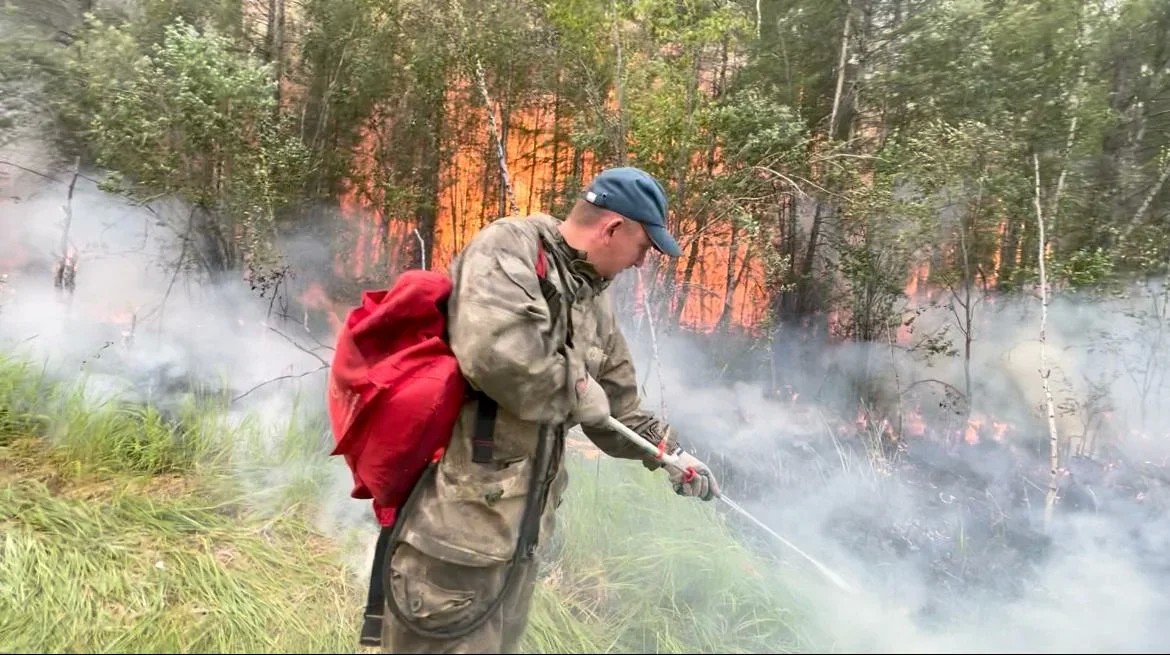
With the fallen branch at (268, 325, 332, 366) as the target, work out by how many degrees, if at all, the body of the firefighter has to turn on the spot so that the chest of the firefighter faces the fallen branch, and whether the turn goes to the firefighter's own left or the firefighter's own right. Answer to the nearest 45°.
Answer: approximately 135° to the firefighter's own left

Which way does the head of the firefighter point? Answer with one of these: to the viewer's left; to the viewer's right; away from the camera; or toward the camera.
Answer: to the viewer's right

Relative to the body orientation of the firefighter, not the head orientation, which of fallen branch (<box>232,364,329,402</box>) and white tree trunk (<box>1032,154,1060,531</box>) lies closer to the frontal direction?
the white tree trunk

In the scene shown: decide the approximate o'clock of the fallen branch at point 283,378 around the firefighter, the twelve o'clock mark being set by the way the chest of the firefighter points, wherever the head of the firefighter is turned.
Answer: The fallen branch is roughly at 8 o'clock from the firefighter.

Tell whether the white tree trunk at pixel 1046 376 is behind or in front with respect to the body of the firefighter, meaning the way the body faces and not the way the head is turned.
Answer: in front

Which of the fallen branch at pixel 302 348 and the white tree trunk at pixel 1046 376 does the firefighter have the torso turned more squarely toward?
the white tree trunk

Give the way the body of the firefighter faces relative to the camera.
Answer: to the viewer's right

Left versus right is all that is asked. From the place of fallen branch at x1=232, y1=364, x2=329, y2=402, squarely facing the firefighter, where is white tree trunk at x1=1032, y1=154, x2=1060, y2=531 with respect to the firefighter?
left
